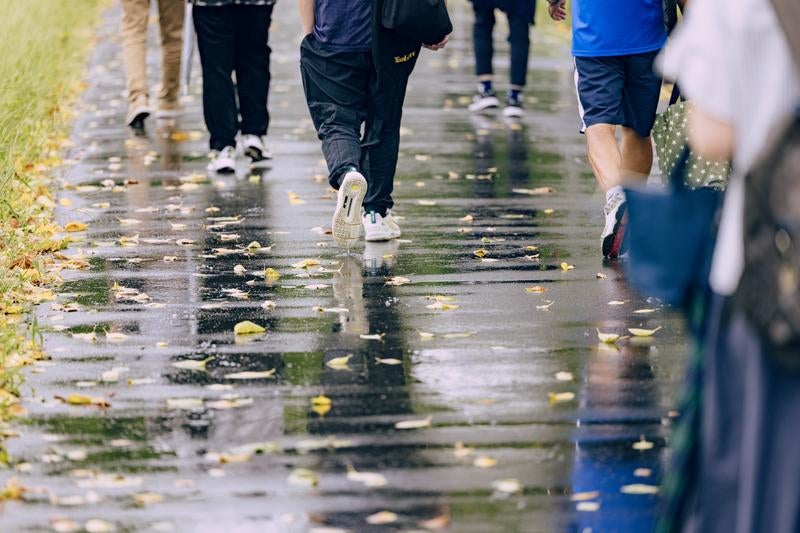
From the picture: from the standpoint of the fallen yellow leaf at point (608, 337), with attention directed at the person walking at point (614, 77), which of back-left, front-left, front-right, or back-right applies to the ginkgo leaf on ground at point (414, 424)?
back-left

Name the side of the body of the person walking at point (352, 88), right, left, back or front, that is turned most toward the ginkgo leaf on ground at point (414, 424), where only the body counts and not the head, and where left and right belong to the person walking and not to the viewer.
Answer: back

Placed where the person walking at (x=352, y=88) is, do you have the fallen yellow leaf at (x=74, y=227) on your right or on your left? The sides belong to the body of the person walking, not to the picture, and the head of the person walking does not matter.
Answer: on your left

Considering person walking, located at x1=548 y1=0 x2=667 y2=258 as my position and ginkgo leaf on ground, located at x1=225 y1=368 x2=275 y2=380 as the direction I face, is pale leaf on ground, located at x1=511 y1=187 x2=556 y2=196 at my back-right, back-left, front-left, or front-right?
back-right

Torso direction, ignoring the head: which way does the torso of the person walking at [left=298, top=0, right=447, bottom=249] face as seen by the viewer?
away from the camera

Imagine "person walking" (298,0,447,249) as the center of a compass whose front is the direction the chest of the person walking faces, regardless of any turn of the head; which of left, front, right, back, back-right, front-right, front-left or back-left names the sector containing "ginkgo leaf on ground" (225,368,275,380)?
back

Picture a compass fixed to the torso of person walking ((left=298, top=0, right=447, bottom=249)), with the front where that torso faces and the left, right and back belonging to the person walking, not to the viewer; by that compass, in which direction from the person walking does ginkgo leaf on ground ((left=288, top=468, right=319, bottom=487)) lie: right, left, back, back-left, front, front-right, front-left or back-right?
back

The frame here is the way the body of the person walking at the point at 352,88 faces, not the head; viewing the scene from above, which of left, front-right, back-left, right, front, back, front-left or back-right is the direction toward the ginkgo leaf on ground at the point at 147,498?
back

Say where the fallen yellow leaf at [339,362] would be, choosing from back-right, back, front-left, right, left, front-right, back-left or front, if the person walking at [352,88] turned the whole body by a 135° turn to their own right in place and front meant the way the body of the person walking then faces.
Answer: front-right

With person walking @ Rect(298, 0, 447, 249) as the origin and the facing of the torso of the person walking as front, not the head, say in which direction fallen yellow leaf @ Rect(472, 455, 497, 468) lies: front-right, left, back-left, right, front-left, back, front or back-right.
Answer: back
